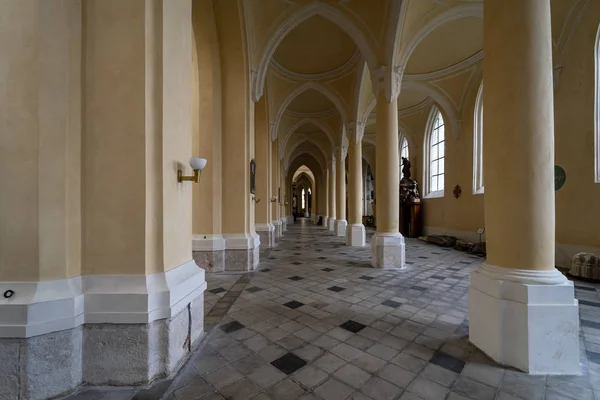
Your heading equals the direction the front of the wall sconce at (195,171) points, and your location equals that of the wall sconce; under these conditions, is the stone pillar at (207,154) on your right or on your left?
on your left

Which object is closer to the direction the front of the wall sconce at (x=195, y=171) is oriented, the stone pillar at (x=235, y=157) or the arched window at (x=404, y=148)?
the arched window

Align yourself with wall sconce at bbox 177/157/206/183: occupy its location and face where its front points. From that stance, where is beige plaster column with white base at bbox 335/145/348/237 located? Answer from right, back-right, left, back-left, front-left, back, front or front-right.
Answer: front-left

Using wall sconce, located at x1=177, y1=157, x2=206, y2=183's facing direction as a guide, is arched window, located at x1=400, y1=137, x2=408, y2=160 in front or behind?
in front

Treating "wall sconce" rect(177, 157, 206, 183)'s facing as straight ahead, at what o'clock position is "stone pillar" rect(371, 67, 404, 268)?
The stone pillar is roughly at 11 o'clock from the wall sconce.

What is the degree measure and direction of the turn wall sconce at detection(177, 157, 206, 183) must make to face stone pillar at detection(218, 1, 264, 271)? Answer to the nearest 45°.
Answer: approximately 90° to its left

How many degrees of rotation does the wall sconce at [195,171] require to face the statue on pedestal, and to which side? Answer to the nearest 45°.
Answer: approximately 45° to its left

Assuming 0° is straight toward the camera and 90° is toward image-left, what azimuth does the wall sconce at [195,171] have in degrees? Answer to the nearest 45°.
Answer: approximately 270°
